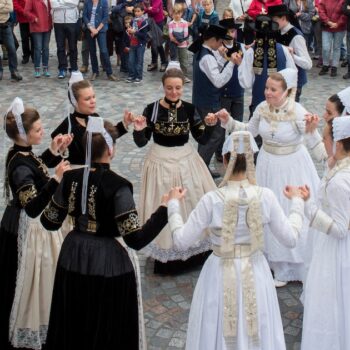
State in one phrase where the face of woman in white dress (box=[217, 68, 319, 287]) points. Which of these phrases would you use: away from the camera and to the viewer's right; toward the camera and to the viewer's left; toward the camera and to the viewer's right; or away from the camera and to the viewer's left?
toward the camera and to the viewer's left

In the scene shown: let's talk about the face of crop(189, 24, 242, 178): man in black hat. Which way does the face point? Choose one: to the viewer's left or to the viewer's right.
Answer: to the viewer's right

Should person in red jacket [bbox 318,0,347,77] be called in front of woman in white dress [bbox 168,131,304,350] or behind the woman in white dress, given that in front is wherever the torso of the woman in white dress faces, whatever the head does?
in front

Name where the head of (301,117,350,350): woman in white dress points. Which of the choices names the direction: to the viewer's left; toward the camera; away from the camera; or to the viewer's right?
to the viewer's left

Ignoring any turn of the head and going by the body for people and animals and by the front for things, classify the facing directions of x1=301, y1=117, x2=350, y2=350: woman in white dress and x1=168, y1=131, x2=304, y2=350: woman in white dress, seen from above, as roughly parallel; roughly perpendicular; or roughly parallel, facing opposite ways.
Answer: roughly perpendicular

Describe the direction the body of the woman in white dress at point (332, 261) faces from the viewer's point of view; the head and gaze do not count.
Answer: to the viewer's left

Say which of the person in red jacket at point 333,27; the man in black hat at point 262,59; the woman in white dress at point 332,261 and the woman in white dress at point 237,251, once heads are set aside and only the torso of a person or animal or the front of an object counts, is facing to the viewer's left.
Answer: the woman in white dress at point 332,261

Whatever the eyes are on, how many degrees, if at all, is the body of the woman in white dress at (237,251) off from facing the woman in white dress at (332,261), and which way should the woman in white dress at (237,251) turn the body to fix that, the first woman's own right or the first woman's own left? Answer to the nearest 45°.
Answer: approximately 45° to the first woman's own right

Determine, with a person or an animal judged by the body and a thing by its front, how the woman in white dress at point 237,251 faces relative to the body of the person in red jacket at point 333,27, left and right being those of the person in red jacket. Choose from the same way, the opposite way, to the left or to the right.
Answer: the opposite way

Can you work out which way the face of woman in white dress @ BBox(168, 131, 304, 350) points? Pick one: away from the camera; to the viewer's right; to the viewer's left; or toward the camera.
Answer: away from the camera

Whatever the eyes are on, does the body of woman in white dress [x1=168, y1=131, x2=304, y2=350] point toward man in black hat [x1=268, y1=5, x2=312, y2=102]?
yes

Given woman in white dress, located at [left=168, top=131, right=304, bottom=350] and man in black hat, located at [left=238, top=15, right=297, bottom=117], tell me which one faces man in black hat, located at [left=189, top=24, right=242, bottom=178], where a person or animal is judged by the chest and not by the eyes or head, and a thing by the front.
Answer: the woman in white dress
